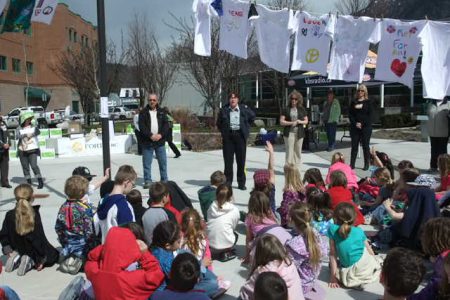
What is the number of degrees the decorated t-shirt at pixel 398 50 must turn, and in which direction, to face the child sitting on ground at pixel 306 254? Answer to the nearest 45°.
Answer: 0° — it already faces them

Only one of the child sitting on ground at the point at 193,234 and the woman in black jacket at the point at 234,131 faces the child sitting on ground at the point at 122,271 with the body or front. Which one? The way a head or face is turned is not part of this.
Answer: the woman in black jacket

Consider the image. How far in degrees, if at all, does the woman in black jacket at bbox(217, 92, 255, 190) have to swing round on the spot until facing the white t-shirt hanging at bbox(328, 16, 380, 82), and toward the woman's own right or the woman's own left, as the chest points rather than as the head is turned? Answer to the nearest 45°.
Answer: approximately 90° to the woman's own left

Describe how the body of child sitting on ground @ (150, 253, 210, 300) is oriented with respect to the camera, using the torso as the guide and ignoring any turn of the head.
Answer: away from the camera

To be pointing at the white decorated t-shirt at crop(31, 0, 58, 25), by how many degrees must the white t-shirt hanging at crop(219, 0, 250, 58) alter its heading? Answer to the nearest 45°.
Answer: approximately 90° to its right

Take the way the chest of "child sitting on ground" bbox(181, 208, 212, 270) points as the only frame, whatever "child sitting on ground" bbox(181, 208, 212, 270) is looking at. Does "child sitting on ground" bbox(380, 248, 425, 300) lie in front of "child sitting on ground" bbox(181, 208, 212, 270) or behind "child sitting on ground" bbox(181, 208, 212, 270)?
behind

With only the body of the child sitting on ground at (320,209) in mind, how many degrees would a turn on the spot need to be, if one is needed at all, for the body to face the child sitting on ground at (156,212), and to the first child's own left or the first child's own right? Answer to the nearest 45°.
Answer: approximately 135° to the first child's own left

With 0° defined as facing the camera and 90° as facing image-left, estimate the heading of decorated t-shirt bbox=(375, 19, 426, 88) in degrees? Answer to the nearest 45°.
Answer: approximately 0°

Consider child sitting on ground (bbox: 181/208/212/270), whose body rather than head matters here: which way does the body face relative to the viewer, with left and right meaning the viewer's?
facing away from the viewer

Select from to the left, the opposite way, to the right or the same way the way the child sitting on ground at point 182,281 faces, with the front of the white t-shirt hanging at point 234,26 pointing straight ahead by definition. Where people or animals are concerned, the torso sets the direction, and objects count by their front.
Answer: the opposite way

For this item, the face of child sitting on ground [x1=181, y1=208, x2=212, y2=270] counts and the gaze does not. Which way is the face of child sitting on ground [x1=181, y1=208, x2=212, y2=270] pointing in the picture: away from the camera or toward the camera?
away from the camera

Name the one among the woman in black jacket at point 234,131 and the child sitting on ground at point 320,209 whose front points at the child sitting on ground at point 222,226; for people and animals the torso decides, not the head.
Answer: the woman in black jacket

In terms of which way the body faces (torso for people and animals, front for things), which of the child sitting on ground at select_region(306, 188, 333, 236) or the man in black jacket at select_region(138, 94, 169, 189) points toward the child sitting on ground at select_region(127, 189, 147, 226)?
the man in black jacket

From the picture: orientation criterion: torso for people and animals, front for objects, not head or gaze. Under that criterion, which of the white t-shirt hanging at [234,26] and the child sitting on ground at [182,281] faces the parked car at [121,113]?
the child sitting on ground

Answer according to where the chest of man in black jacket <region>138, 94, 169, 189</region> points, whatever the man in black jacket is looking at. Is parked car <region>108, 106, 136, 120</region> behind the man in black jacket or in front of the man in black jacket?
behind
